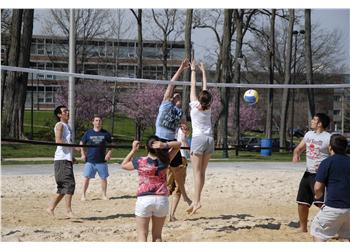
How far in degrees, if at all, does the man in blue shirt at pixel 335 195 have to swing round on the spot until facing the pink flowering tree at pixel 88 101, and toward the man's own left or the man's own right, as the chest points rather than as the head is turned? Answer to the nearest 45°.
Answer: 0° — they already face it

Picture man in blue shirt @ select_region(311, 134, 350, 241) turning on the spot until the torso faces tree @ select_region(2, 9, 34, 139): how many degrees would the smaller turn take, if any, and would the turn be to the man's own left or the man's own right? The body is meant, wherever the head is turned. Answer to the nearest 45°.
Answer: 0° — they already face it

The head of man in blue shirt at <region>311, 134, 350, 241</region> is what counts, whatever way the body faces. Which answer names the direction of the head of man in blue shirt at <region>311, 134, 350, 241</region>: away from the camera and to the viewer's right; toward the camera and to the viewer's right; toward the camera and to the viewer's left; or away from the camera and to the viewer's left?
away from the camera and to the viewer's left

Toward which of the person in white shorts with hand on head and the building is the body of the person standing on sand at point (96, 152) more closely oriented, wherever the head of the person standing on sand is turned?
the person in white shorts with hand on head

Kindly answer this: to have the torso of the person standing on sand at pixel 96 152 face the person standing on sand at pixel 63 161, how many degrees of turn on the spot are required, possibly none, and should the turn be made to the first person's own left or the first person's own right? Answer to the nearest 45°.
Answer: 0° — they already face them

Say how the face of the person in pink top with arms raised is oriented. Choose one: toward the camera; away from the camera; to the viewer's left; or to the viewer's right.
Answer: away from the camera

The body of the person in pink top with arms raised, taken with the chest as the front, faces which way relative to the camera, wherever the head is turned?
away from the camera

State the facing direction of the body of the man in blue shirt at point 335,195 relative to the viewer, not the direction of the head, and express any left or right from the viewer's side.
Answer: facing away from the viewer and to the left of the viewer

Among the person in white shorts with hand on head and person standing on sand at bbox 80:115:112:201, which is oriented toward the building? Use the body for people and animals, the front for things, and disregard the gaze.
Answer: the person in white shorts with hand on head

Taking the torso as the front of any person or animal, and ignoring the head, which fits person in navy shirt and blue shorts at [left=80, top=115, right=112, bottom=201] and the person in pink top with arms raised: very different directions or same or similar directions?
very different directions

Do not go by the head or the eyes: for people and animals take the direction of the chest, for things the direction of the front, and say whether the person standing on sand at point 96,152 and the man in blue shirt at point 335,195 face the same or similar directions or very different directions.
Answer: very different directions

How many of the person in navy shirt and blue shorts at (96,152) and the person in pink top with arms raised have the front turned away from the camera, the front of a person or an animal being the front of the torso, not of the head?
1

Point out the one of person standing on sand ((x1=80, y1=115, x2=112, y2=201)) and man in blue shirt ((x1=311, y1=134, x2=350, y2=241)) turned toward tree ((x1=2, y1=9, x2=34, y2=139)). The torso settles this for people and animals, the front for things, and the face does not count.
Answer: the man in blue shirt
